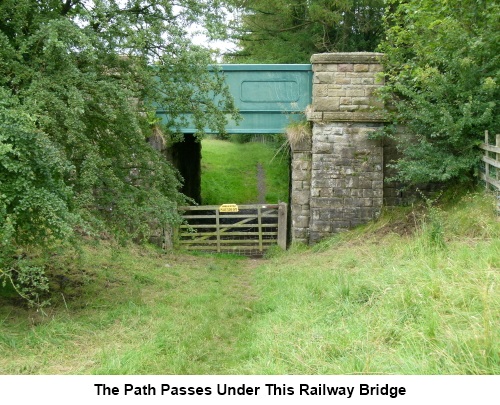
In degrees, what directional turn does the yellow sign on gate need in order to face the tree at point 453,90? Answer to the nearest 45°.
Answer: approximately 45° to its left

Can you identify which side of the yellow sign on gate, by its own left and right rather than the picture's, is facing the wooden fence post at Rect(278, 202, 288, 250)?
left

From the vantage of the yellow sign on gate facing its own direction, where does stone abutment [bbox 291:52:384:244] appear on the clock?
The stone abutment is roughly at 10 o'clock from the yellow sign on gate.

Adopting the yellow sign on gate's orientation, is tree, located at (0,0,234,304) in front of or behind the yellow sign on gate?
in front

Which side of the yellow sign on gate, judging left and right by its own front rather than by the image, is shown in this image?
front

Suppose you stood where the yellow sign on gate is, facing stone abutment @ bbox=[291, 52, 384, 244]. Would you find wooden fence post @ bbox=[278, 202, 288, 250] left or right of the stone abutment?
right

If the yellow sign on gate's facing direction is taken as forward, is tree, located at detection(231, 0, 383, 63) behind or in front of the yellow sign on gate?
behind
